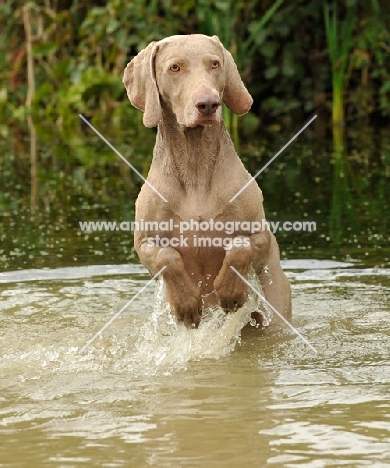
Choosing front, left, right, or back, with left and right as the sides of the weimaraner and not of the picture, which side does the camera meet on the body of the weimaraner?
front
